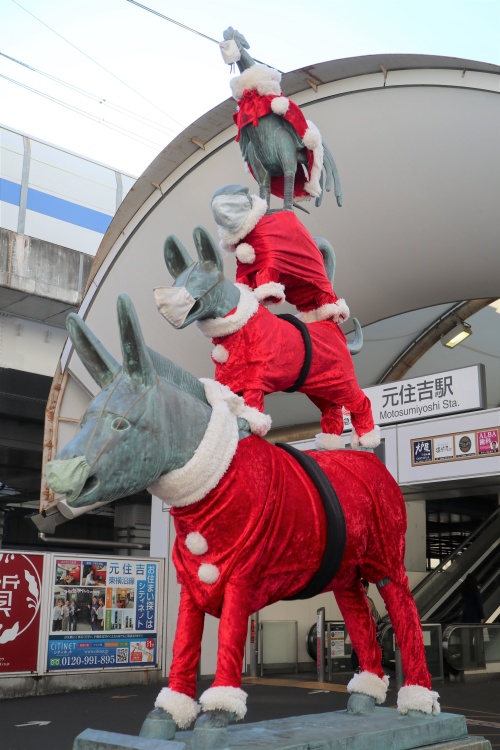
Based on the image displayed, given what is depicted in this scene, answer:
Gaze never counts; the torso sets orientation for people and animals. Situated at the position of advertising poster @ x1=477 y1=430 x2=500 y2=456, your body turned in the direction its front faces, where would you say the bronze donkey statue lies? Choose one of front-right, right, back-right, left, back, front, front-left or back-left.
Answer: front

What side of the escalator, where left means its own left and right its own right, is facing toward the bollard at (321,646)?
front

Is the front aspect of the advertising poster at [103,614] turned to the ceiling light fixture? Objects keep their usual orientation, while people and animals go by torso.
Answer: no

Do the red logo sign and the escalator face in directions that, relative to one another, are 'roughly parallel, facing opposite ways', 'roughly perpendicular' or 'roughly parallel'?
roughly perpendicular

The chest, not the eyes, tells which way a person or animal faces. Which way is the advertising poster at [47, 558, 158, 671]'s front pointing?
toward the camera

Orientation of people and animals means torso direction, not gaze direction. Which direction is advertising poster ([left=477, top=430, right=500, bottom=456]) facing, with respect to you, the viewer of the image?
facing the viewer

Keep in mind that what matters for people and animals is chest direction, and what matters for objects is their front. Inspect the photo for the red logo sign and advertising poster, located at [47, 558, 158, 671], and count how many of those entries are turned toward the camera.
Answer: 2

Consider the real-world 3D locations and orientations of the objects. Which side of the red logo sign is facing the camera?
front

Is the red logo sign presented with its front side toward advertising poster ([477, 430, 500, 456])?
no

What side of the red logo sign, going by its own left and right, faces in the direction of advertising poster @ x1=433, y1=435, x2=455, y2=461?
left

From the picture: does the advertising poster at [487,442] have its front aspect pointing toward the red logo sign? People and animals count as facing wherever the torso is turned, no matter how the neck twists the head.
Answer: no

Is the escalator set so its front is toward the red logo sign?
yes

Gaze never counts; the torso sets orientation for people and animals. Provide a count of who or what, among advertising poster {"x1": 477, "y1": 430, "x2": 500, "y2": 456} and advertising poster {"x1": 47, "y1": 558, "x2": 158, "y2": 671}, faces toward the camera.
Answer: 2

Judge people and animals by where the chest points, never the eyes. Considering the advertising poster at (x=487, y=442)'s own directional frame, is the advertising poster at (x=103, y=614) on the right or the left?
on its right

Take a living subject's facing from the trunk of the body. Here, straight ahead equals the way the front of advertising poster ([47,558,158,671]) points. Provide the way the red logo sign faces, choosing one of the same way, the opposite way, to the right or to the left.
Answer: the same way

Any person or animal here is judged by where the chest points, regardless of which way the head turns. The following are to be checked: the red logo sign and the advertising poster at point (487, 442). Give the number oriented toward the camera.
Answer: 2

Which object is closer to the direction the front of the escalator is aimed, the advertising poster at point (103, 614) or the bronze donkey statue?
the advertising poster
